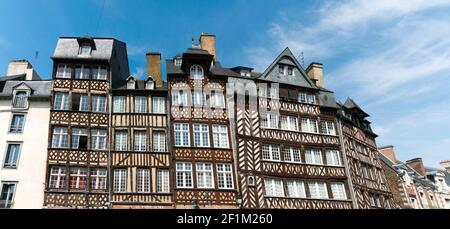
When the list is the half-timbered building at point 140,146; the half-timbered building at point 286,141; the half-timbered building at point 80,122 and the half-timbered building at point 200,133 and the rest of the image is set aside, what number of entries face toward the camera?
4

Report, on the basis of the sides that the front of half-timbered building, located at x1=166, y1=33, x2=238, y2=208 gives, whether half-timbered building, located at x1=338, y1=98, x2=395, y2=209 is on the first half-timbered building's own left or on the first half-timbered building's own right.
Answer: on the first half-timbered building's own left

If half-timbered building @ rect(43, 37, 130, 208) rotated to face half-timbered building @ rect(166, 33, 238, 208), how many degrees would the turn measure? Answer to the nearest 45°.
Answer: approximately 90° to its left

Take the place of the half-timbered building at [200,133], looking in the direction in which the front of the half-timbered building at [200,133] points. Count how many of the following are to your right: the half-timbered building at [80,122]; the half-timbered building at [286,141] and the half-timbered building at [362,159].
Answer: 1

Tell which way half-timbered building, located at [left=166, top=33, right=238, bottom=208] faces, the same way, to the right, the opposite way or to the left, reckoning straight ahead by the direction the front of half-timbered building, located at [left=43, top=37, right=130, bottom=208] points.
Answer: the same way

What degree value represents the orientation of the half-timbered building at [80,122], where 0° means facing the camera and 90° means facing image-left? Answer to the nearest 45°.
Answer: approximately 0°

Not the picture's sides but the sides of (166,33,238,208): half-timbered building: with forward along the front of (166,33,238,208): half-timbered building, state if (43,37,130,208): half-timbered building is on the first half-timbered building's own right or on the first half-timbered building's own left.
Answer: on the first half-timbered building's own right

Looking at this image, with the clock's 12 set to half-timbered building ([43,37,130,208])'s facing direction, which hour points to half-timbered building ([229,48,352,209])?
half-timbered building ([229,48,352,209]) is roughly at 9 o'clock from half-timbered building ([43,37,130,208]).

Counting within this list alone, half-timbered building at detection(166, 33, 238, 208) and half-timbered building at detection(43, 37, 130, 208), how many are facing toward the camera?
2

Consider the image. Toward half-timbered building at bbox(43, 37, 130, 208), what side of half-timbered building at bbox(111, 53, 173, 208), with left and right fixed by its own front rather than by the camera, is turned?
right

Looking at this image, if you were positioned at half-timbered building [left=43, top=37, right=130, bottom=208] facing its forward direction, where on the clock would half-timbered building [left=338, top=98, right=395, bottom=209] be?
half-timbered building [left=338, top=98, right=395, bottom=209] is roughly at 9 o'clock from half-timbered building [left=43, top=37, right=130, bottom=208].

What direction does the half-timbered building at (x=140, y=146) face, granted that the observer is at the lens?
facing the viewer

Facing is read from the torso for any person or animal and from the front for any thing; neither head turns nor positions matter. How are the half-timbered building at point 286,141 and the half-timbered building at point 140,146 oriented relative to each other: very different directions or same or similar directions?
same or similar directions

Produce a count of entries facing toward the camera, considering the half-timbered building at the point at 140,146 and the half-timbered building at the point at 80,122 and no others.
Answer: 2

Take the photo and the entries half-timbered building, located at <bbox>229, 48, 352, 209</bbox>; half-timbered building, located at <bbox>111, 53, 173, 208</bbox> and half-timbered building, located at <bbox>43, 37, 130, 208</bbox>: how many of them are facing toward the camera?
3

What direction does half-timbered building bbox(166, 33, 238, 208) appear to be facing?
toward the camera

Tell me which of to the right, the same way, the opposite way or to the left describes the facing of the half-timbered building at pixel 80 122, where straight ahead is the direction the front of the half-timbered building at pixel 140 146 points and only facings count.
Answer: the same way
